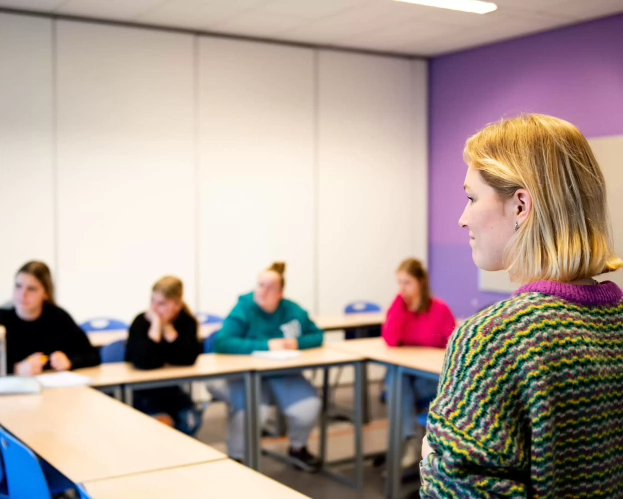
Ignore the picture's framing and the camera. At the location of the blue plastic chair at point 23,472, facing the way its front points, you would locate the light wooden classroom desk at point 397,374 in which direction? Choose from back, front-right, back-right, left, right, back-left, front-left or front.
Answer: front

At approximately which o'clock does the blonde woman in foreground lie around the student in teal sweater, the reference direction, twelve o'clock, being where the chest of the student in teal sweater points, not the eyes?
The blonde woman in foreground is roughly at 12 o'clock from the student in teal sweater.

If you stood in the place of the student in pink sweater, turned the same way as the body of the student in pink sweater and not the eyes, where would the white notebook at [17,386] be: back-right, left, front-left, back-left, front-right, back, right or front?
front

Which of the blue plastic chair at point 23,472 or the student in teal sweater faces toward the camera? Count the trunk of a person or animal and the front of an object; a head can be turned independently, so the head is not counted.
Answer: the student in teal sweater

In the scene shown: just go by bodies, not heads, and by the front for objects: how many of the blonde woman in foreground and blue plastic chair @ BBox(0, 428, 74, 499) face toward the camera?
0

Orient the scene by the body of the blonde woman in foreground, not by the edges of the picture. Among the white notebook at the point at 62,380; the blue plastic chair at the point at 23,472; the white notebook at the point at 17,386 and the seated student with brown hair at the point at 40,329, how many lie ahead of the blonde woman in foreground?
4

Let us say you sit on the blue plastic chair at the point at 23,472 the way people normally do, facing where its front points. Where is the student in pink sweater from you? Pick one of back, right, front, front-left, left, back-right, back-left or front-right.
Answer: front

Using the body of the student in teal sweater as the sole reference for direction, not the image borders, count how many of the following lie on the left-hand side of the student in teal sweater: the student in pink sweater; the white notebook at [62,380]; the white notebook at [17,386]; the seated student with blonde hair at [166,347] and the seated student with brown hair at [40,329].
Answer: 1

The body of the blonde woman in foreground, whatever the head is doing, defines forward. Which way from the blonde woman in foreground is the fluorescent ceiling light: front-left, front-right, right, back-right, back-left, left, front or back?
front-right

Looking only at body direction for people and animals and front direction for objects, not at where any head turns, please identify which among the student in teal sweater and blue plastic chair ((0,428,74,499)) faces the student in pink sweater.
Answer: the blue plastic chair

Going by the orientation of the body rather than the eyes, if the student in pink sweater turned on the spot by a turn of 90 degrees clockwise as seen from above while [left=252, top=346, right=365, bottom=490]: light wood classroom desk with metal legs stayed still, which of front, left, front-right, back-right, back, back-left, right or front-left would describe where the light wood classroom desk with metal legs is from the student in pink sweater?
left

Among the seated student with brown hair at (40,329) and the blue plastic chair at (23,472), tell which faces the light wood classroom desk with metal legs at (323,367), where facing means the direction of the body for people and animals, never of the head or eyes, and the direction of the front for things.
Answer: the blue plastic chair

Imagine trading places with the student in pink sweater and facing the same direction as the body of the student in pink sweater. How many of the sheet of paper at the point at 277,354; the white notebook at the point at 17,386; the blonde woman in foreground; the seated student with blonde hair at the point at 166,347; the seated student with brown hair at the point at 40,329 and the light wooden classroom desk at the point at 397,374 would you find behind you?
0

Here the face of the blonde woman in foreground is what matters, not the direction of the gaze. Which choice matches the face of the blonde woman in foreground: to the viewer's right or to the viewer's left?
to the viewer's left

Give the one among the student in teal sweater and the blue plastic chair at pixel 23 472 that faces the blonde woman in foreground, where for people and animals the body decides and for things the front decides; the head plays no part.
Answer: the student in teal sweater

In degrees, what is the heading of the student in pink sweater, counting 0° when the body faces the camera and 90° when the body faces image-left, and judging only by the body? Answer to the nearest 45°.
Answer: approximately 45°

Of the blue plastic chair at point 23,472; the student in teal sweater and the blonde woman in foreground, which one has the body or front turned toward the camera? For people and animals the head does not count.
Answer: the student in teal sweater

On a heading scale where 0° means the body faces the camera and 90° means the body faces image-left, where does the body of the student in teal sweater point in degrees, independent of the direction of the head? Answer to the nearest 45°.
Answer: approximately 0°

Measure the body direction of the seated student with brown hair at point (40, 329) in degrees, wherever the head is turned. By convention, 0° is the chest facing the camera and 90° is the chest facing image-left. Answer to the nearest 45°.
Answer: approximately 45°

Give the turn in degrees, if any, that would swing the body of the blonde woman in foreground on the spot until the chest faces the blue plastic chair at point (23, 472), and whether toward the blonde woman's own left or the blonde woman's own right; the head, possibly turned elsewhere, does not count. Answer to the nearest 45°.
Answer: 0° — they already face it

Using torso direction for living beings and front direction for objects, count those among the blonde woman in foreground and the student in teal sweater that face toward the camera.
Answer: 1
